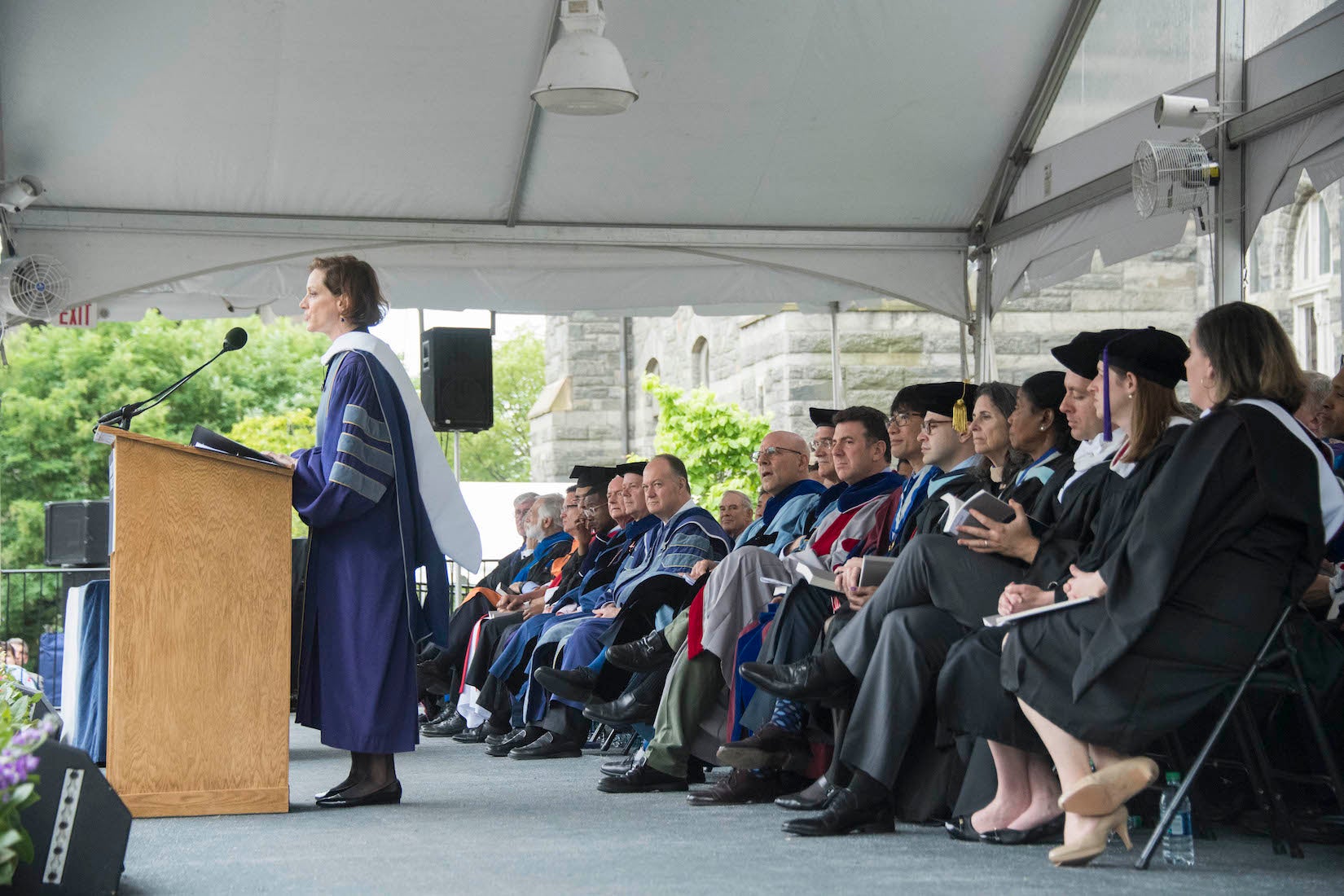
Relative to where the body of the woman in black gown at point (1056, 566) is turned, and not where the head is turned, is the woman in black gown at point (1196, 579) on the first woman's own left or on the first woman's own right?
on the first woman's own left

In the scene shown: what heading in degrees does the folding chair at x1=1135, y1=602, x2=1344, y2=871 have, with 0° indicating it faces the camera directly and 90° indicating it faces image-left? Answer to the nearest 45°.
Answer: approximately 90°

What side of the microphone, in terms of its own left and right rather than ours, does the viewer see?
right

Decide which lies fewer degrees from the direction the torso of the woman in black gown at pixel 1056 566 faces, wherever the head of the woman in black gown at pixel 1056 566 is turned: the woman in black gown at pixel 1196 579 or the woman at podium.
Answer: the woman at podium

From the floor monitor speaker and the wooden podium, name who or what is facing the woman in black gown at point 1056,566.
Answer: the floor monitor speaker

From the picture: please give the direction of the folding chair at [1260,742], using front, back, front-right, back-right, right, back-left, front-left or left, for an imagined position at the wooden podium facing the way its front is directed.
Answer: back-left

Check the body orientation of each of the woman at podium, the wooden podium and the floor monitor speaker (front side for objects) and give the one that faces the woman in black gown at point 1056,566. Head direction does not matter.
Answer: the floor monitor speaker

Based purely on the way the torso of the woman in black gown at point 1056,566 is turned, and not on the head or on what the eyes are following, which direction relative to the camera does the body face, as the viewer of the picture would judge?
to the viewer's left

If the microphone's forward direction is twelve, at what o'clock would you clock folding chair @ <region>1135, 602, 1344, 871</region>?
The folding chair is roughly at 1 o'clock from the microphone.

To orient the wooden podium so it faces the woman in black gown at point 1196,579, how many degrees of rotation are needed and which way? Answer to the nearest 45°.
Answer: approximately 135° to its left

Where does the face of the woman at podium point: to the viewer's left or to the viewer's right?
to the viewer's left
